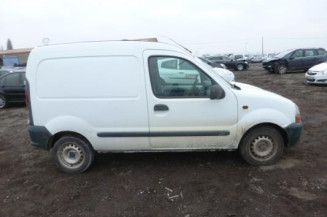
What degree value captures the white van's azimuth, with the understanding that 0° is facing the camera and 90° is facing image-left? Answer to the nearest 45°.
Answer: approximately 270°

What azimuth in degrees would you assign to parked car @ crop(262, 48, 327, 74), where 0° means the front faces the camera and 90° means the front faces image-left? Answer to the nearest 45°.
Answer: approximately 45°

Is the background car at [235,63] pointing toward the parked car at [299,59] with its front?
no

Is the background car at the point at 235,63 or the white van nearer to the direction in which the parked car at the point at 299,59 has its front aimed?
the white van

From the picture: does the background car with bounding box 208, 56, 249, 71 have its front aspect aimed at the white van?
no

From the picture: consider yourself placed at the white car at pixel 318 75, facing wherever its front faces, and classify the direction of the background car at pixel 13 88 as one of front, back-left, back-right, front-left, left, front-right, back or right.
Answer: front

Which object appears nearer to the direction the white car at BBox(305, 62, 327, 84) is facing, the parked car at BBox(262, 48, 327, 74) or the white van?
the white van

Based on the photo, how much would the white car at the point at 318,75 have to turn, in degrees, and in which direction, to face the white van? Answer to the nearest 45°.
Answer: approximately 45° to its left
